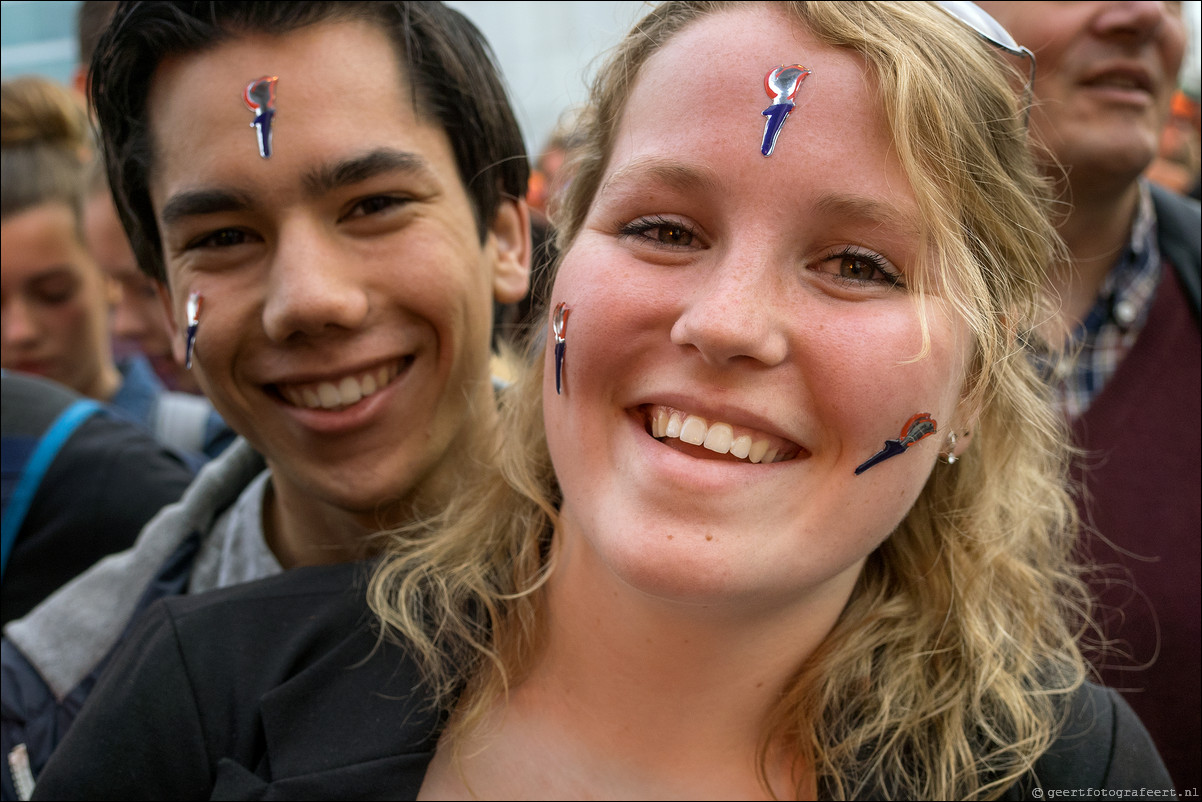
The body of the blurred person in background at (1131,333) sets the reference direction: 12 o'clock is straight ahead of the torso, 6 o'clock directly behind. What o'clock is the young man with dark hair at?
The young man with dark hair is roughly at 2 o'clock from the blurred person in background.

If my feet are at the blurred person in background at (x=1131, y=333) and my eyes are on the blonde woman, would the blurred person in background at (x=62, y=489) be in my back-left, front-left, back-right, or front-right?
front-right

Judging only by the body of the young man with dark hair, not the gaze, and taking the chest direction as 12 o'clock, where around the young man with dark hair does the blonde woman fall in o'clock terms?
The blonde woman is roughly at 11 o'clock from the young man with dark hair.

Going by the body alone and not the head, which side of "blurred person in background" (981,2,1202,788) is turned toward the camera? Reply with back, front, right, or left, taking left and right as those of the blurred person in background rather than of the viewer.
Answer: front

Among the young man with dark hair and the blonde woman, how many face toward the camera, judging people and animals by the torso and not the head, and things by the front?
2

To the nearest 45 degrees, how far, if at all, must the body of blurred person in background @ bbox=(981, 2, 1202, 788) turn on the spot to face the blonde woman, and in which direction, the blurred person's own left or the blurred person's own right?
approximately 45° to the blurred person's own right

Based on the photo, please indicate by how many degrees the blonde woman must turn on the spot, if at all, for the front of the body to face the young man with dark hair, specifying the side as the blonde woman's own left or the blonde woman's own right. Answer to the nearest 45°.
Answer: approximately 135° to the blonde woman's own right

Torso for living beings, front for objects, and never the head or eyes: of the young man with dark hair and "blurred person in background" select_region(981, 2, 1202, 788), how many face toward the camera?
2

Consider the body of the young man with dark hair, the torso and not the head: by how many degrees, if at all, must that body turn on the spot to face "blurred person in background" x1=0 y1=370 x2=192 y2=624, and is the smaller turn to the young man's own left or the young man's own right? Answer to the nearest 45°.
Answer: approximately 90° to the young man's own right

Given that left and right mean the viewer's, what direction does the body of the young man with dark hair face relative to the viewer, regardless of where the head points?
facing the viewer

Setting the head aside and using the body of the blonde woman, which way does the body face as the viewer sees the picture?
toward the camera

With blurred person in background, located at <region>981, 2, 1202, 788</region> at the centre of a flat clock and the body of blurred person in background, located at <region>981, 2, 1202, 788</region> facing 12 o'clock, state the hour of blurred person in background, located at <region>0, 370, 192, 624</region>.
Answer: blurred person in background, located at <region>0, 370, 192, 624</region> is roughly at 2 o'clock from blurred person in background, located at <region>981, 2, 1202, 788</region>.

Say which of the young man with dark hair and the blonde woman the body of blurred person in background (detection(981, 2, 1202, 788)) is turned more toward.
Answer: the blonde woman
